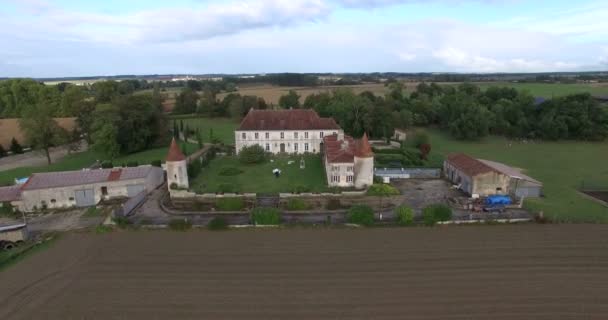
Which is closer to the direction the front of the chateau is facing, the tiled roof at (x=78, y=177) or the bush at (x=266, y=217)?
the bush

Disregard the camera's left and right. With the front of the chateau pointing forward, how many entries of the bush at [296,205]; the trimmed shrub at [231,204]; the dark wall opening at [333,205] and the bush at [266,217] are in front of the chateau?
4

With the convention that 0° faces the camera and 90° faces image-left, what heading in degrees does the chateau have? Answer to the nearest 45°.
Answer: approximately 0°

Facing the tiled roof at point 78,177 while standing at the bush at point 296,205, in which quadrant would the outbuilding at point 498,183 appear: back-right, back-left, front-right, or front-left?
back-right

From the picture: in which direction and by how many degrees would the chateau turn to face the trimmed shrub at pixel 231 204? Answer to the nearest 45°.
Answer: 0° — it already faces it

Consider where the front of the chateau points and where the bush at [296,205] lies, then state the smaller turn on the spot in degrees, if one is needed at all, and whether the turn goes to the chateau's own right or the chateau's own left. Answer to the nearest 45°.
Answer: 0° — it already faces it

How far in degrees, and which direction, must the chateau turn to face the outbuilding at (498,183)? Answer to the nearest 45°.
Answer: approximately 45° to its left

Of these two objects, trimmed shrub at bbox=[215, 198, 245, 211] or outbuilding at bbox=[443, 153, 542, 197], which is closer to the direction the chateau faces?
the trimmed shrub
